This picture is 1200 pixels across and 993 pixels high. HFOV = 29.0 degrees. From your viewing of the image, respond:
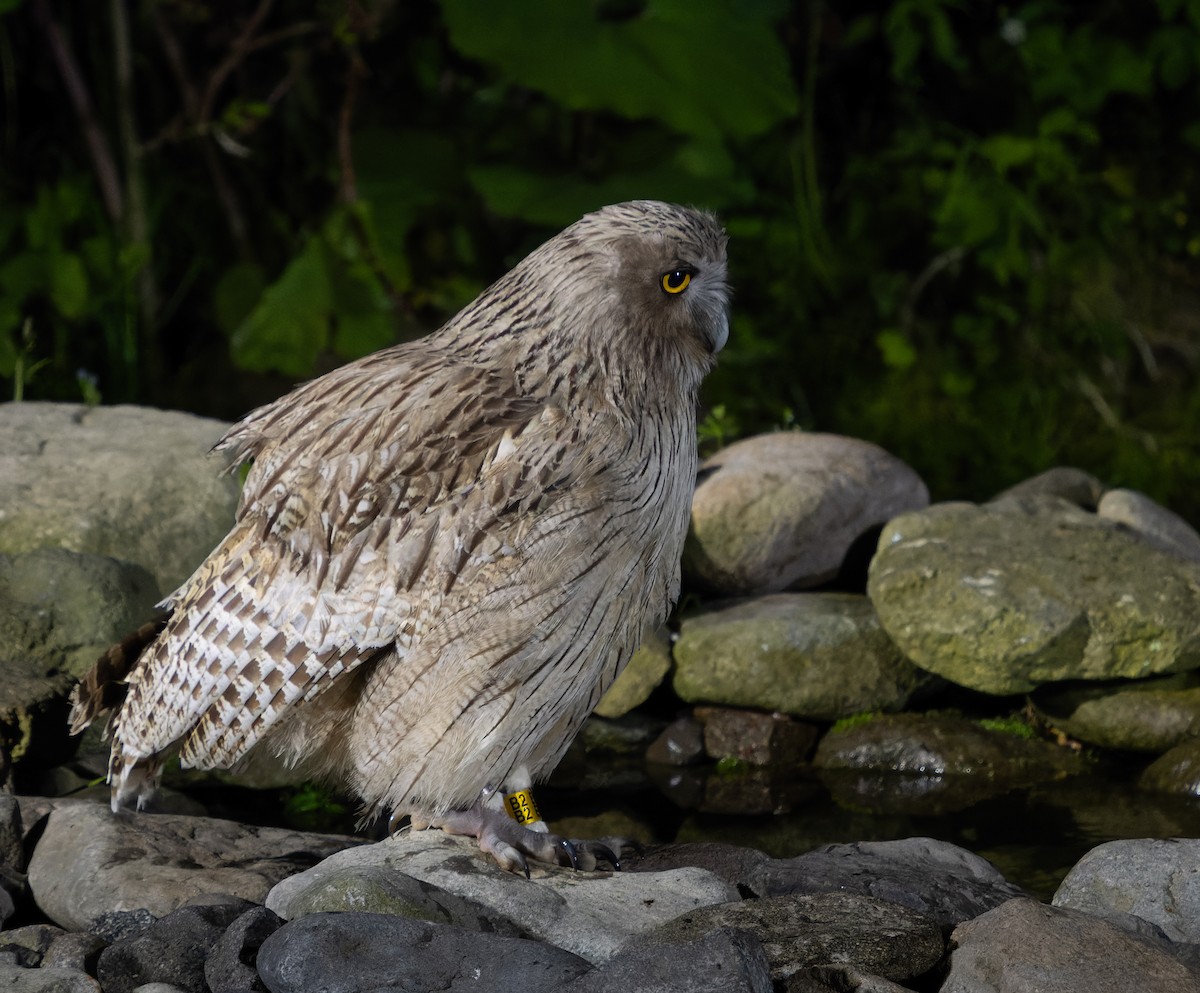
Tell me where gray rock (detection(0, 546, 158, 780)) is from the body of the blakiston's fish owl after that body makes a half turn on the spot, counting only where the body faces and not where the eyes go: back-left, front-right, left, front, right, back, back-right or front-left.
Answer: front-right

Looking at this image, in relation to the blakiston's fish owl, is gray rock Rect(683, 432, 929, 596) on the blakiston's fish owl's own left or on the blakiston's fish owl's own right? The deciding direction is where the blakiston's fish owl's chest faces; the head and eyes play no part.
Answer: on the blakiston's fish owl's own left

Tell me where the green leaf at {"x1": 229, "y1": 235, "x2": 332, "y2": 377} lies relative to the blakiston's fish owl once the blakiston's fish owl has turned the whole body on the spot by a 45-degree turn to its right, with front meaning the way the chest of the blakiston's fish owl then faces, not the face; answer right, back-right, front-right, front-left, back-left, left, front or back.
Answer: back-left

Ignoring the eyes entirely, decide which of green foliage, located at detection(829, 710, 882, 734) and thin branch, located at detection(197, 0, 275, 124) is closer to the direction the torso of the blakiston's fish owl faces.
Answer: the green foliage

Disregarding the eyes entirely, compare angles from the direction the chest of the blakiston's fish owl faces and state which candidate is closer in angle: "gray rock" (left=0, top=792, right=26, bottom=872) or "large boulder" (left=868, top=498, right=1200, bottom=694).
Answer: the large boulder

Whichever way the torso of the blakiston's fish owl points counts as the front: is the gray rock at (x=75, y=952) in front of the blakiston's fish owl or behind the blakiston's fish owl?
behind

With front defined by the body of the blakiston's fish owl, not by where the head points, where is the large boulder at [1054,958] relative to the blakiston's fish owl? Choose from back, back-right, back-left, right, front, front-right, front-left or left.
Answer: front-right

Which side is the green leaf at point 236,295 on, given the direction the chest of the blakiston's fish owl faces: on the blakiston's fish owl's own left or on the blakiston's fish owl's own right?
on the blakiston's fish owl's own left

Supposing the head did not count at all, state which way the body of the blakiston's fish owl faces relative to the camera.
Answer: to the viewer's right
